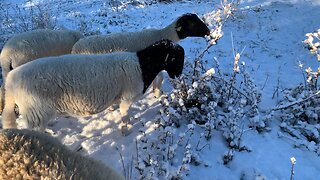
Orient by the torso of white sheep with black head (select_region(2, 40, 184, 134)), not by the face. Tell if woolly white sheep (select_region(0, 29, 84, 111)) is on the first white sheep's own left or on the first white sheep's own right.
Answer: on the first white sheep's own left

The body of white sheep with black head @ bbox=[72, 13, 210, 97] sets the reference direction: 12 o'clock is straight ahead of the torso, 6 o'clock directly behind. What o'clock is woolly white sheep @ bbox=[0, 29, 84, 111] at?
The woolly white sheep is roughly at 6 o'clock from the white sheep with black head.

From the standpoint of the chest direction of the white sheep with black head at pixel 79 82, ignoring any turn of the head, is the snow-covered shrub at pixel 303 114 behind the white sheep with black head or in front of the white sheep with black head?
in front

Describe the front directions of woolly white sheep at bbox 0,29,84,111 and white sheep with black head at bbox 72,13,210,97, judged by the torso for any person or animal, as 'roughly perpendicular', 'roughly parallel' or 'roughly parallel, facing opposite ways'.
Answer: roughly parallel

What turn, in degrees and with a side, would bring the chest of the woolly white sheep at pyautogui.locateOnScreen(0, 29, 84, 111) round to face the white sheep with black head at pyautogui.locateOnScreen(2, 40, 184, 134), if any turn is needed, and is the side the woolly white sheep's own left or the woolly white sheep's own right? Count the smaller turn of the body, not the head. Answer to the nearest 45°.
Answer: approximately 90° to the woolly white sheep's own right

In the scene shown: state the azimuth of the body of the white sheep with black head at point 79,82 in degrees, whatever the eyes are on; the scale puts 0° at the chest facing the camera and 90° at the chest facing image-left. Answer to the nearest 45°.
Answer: approximately 270°

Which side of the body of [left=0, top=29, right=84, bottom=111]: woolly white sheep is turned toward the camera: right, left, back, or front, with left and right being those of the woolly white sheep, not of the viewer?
right

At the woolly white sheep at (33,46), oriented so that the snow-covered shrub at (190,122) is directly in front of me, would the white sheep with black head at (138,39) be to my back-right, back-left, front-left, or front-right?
front-left

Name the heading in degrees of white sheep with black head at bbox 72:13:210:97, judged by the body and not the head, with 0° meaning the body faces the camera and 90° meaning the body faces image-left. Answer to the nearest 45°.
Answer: approximately 270°

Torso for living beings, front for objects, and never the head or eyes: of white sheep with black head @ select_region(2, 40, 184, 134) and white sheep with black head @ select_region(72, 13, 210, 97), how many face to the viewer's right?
2

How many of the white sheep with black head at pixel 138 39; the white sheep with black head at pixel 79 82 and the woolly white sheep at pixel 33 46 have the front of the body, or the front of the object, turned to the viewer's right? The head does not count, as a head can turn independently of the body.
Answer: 3

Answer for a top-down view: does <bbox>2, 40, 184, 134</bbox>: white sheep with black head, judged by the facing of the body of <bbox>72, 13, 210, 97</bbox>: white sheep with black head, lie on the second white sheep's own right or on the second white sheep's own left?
on the second white sheep's own right

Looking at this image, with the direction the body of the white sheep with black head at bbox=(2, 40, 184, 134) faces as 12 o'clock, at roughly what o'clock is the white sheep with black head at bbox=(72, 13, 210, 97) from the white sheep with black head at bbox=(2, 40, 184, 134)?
the white sheep with black head at bbox=(72, 13, 210, 97) is roughly at 10 o'clock from the white sheep with black head at bbox=(2, 40, 184, 134).
